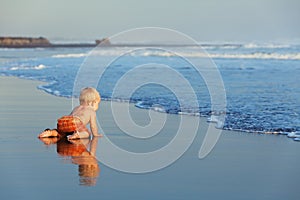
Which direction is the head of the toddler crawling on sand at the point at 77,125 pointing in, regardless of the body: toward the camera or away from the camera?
away from the camera

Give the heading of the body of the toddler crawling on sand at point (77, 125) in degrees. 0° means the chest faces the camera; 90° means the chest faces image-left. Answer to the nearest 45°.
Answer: approximately 225°
